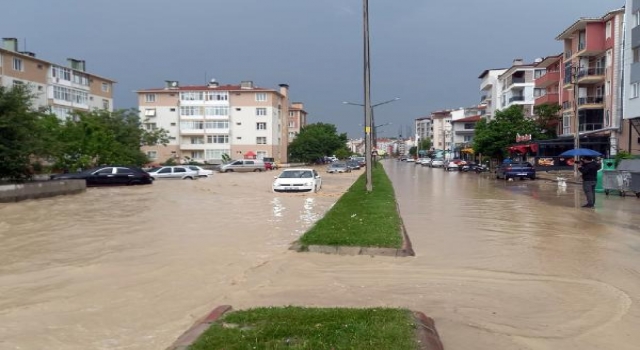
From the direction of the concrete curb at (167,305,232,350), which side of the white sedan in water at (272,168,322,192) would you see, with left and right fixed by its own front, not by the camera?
front

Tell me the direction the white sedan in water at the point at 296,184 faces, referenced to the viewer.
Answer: facing the viewer

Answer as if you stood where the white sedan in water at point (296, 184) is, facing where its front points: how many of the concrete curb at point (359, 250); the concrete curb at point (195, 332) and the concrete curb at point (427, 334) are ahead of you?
3

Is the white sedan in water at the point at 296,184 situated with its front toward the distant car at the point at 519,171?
no

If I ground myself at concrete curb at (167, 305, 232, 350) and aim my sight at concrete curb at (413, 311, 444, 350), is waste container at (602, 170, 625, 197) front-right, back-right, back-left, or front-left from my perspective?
front-left

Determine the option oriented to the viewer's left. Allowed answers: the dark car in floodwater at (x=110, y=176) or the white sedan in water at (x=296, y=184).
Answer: the dark car in floodwater

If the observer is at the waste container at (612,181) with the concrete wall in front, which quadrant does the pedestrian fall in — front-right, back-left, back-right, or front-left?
front-left

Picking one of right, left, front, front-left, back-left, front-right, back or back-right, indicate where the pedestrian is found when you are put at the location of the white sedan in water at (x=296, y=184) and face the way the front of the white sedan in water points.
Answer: front-left

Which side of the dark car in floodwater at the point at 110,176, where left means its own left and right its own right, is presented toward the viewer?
left

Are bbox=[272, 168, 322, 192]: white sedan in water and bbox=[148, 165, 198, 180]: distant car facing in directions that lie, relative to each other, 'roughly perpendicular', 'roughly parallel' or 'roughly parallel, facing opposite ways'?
roughly perpendicular

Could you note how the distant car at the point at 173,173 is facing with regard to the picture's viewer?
facing to the left of the viewer

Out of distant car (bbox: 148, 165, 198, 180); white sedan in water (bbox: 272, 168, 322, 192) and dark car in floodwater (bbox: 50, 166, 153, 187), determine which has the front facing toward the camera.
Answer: the white sedan in water

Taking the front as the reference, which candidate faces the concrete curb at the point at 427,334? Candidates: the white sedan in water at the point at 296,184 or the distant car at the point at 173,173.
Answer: the white sedan in water
